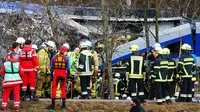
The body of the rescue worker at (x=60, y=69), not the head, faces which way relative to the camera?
away from the camera

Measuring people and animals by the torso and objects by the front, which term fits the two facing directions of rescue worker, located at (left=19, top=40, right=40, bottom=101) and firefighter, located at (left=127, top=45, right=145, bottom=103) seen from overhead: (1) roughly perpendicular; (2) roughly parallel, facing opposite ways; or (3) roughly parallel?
roughly parallel

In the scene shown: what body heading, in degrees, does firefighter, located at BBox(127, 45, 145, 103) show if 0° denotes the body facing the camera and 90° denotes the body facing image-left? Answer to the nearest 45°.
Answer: approximately 180°

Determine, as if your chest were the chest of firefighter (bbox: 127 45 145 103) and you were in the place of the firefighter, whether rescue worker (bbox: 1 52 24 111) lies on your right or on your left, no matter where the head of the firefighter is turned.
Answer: on your left

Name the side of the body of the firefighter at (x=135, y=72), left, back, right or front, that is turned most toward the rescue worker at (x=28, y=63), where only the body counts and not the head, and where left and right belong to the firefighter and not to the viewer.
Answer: left

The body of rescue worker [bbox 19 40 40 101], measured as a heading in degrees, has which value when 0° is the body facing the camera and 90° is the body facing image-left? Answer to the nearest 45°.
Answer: approximately 180°

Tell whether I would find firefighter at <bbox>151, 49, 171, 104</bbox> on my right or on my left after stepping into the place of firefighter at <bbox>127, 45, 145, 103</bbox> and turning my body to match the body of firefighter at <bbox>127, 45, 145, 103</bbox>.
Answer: on my right

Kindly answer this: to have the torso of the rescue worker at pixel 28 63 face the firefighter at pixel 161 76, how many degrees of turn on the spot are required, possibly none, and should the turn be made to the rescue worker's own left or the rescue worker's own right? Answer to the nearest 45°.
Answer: approximately 90° to the rescue worker's own right
